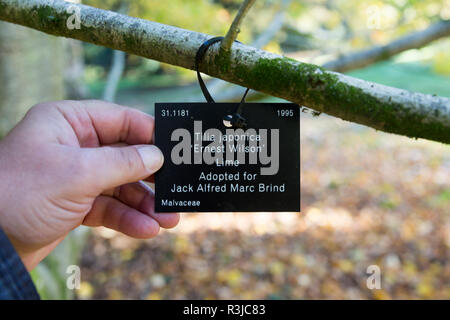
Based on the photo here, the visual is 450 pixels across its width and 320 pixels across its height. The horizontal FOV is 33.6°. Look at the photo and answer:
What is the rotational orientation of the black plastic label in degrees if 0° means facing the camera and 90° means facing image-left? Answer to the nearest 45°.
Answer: approximately 0°

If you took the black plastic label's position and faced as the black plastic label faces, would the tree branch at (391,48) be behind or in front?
behind

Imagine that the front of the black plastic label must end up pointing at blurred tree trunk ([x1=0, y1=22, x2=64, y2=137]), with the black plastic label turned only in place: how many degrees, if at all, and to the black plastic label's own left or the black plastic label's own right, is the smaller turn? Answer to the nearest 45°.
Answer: approximately 135° to the black plastic label's own right

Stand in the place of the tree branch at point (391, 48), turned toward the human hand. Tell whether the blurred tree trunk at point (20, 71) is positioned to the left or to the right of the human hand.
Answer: right
